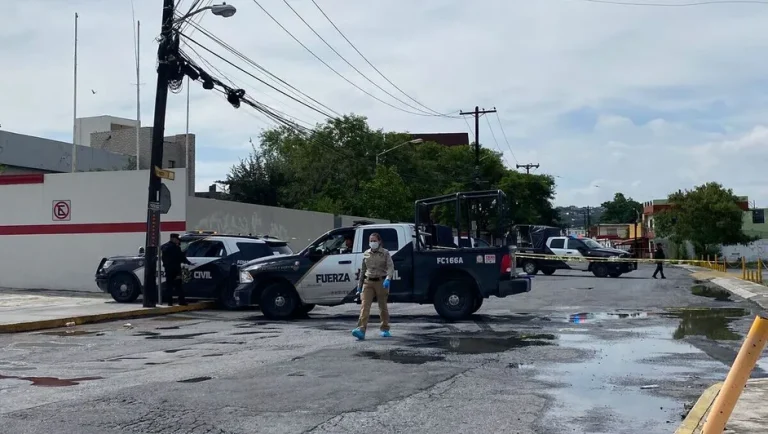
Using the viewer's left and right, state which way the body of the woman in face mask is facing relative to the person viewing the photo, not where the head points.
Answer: facing the viewer

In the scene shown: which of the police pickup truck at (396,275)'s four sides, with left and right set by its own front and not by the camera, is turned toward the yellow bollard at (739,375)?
left

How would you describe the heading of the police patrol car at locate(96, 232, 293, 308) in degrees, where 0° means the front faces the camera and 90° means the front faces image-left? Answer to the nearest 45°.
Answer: approximately 90°

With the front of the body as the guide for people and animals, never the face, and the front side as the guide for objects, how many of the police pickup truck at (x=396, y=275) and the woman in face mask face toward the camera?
1

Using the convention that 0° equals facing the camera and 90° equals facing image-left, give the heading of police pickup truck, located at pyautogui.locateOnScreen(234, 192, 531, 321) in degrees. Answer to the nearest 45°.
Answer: approximately 90°

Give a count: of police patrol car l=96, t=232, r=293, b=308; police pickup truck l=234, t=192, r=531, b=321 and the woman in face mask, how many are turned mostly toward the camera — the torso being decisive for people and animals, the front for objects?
1

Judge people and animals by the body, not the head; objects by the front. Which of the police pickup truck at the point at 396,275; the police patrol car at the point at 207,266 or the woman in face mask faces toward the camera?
the woman in face mask

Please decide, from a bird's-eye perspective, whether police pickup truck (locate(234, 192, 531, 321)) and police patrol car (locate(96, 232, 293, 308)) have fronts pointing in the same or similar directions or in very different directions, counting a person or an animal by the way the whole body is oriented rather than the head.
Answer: same or similar directions

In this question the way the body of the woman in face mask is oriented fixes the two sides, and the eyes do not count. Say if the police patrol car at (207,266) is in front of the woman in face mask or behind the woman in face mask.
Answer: behind
